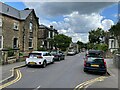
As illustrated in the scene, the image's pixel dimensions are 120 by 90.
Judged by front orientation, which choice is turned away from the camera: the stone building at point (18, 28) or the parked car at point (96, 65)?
the parked car

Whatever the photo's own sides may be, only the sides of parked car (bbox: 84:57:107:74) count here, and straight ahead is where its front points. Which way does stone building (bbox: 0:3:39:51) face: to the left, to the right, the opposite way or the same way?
to the right

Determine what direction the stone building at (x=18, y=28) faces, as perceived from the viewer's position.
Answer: facing the viewer and to the right of the viewer

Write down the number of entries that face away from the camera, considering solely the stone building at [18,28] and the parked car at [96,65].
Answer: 1

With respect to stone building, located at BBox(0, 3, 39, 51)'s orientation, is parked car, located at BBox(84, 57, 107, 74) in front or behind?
in front

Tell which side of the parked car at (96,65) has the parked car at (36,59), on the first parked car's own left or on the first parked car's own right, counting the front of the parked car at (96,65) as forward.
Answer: on the first parked car's own left

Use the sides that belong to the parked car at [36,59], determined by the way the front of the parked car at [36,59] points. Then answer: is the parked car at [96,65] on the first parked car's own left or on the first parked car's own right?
on the first parked car's own right

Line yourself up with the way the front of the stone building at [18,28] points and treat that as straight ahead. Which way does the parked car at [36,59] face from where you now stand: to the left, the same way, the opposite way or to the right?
to the left

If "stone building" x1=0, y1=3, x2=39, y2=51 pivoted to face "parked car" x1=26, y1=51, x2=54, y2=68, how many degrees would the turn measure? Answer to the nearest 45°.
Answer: approximately 45° to its right

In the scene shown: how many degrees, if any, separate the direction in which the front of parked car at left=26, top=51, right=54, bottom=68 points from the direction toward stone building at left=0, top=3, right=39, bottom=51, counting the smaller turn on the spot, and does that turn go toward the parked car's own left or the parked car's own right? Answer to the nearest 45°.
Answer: approximately 45° to the parked car's own left

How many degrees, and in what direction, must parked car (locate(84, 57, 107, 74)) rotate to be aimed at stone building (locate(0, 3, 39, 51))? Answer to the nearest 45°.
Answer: approximately 45° to its left

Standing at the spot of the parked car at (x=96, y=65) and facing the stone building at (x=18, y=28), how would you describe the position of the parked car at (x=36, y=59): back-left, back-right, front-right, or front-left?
front-left

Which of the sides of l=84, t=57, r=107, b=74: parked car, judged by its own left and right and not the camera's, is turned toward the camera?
back
